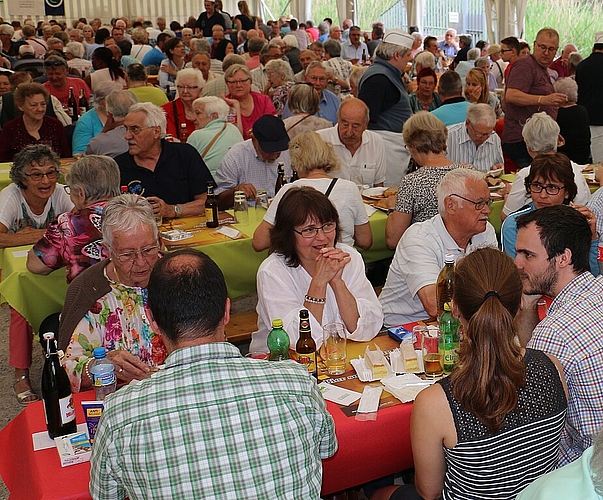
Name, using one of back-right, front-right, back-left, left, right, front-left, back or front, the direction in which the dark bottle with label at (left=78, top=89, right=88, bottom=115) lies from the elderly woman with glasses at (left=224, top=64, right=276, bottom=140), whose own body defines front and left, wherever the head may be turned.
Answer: back-right

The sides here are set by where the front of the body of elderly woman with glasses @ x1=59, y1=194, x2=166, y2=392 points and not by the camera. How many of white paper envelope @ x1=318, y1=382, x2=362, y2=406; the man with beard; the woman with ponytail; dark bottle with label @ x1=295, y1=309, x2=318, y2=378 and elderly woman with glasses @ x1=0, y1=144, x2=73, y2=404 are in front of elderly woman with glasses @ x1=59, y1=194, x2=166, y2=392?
4

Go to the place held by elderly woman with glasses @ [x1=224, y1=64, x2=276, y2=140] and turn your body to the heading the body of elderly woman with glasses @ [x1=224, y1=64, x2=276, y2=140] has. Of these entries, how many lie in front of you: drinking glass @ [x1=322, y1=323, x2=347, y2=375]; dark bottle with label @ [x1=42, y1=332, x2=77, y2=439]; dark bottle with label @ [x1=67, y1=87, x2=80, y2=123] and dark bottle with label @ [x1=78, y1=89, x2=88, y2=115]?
2

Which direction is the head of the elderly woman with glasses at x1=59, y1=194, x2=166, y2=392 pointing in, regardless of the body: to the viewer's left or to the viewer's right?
to the viewer's right

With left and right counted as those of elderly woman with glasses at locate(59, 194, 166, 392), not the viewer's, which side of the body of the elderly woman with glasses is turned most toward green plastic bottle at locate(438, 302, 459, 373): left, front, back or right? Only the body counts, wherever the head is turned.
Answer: front

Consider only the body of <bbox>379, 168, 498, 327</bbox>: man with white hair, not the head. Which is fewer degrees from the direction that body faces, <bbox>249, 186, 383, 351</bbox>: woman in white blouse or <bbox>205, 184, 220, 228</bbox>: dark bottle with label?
the woman in white blouse

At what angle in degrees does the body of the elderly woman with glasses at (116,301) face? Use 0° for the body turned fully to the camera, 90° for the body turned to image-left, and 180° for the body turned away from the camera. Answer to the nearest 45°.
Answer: approximately 315°

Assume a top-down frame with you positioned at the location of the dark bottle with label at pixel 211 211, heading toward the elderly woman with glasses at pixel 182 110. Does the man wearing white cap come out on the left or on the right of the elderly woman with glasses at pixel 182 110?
right

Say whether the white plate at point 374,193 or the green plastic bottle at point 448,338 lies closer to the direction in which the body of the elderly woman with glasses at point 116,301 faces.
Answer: the green plastic bottle

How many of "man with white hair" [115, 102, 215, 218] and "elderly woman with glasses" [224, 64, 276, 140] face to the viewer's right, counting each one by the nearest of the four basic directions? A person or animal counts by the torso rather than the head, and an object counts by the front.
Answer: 0

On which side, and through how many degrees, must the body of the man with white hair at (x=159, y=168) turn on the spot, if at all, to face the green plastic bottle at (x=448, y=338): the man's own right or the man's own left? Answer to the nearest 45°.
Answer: approximately 45° to the man's own left

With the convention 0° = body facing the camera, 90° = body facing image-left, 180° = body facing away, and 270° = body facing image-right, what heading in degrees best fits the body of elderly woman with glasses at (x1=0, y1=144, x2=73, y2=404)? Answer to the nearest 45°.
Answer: approximately 315°
